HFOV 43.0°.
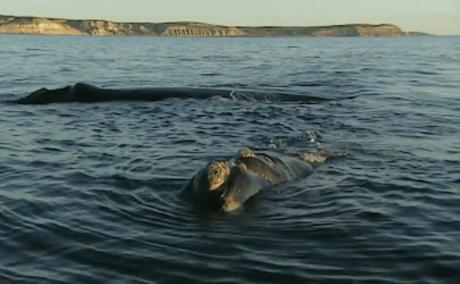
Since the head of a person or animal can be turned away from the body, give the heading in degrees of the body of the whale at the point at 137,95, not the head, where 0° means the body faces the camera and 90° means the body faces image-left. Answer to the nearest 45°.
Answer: approximately 90°

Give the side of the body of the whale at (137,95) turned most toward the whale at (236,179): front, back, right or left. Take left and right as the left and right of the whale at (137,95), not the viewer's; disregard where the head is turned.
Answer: left
